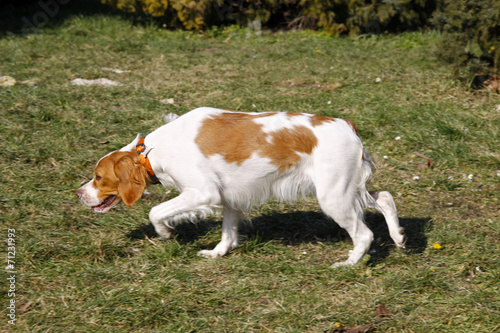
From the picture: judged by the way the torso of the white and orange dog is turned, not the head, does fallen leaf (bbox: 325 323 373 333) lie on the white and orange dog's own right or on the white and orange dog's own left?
on the white and orange dog's own left

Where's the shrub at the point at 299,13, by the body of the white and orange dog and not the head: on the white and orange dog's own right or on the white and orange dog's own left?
on the white and orange dog's own right

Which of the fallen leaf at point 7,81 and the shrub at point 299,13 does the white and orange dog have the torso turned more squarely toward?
the fallen leaf

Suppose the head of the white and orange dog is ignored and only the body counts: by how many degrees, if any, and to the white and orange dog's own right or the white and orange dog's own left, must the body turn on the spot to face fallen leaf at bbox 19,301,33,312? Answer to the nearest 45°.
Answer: approximately 45° to the white and orange dog's own left

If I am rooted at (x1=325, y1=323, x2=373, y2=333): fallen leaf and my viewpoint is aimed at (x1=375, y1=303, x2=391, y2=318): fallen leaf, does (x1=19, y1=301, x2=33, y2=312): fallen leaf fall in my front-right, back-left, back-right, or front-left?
back-left

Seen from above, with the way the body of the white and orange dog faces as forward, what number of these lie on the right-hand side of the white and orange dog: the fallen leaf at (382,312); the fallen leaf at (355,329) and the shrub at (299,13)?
1

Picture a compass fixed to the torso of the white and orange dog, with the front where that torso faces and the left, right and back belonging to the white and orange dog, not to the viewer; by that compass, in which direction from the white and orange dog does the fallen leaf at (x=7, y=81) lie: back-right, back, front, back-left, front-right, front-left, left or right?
front-right

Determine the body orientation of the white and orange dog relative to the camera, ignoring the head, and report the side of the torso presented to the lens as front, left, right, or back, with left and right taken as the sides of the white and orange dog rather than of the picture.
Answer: left
